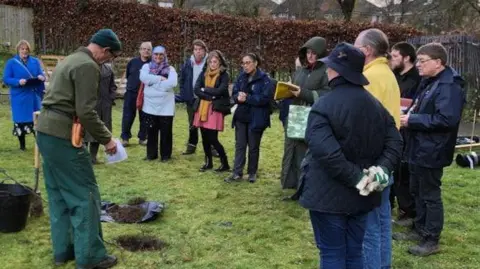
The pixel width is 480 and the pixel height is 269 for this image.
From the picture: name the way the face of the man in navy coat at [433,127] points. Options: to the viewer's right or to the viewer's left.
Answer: to the viewer's left

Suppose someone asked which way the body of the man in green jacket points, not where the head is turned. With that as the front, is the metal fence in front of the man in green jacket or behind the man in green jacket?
in front

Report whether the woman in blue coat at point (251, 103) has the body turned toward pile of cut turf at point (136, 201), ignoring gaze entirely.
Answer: yes

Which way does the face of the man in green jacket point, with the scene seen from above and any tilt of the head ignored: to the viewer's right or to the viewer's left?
to the viewer's right

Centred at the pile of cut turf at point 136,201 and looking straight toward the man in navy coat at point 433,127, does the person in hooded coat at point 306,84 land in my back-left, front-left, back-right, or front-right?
front-left

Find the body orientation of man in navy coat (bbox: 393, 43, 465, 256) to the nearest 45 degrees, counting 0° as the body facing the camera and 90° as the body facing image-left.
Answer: approximately 90°

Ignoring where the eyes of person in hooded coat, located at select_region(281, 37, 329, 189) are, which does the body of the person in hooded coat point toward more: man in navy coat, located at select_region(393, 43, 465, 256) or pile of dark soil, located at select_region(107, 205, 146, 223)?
the pile of dark soil

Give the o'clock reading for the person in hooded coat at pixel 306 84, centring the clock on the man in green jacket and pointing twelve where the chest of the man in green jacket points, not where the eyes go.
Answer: The person in hooded coat is roughly at 11 o'clock from the man in green jacket.

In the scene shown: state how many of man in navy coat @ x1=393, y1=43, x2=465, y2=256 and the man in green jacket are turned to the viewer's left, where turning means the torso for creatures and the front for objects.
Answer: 1

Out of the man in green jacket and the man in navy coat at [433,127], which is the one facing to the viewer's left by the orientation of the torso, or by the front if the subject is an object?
the man in navy coat

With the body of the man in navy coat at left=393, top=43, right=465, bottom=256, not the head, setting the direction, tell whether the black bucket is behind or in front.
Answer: in front

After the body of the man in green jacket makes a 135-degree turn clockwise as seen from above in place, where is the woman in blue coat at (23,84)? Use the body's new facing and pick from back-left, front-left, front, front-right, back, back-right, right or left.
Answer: back-right

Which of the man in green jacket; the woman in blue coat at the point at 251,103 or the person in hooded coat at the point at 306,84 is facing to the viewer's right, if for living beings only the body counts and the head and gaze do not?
the man in green jacket

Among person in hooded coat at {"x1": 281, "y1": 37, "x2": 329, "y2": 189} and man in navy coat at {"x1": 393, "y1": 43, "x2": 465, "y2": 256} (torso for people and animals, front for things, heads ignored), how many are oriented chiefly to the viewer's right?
0

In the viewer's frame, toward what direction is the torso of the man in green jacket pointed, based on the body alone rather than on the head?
to the viewer's right

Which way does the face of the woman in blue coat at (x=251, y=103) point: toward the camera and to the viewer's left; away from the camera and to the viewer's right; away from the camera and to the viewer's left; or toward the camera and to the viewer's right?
toward the camera and to the viewer's left

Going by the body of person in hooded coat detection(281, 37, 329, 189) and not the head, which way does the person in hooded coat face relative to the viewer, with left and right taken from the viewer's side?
facing the viewer and to the left of the viewer

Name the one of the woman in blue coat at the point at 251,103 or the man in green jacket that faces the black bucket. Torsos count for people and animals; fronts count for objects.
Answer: the woman in blue coat
